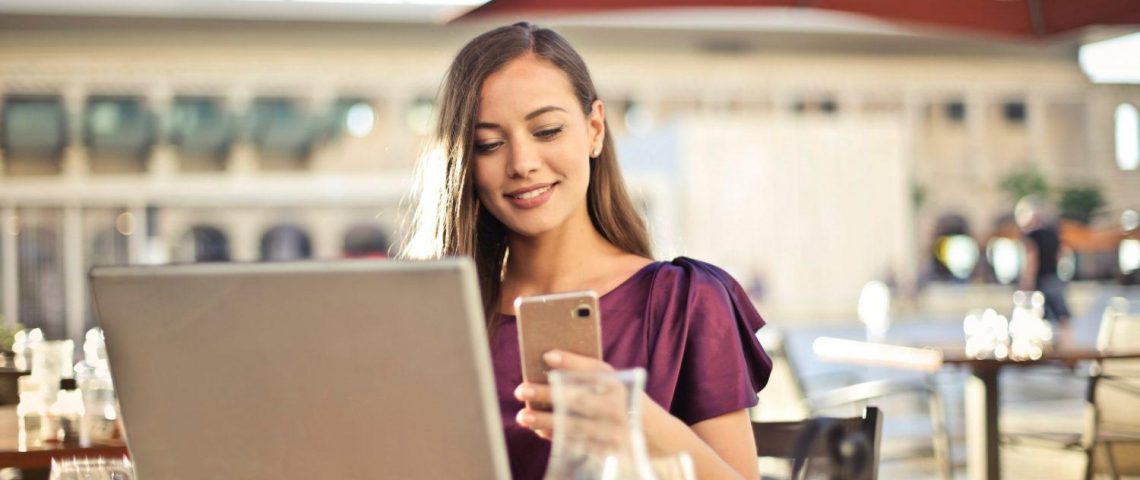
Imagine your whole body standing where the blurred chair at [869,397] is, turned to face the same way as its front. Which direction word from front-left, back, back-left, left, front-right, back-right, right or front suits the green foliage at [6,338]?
back-right

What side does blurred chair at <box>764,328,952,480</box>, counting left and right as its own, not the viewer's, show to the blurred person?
left

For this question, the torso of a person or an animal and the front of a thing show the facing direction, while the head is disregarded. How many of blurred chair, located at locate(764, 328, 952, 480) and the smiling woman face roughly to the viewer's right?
1

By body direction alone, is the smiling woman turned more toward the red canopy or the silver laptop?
the silver laptop

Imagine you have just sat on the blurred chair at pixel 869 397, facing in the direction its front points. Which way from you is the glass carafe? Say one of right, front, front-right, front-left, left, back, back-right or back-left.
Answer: right

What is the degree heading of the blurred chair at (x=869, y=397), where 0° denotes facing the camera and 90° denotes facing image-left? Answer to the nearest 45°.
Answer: approximately 270°

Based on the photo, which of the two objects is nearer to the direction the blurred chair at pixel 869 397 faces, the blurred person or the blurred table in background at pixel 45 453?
the blurred person

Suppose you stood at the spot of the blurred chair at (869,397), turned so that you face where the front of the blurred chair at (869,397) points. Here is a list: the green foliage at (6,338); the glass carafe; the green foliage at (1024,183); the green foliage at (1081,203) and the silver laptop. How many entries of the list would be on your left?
2

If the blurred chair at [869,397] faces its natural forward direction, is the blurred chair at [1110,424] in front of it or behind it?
in front

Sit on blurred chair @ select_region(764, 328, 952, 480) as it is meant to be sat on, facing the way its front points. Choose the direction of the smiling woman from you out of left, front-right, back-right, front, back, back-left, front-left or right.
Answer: right

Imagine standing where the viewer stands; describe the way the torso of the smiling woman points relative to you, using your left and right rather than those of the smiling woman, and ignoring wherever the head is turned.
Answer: facing the viewer and to the left of the viewer

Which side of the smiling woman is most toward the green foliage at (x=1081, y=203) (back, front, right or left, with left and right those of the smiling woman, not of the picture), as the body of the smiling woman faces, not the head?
back

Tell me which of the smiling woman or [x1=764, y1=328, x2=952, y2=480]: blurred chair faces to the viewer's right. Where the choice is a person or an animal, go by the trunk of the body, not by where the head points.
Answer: the blurred chair

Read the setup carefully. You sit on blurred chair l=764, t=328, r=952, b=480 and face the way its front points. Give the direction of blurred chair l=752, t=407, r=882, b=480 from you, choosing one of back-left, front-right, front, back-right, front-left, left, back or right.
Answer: right
